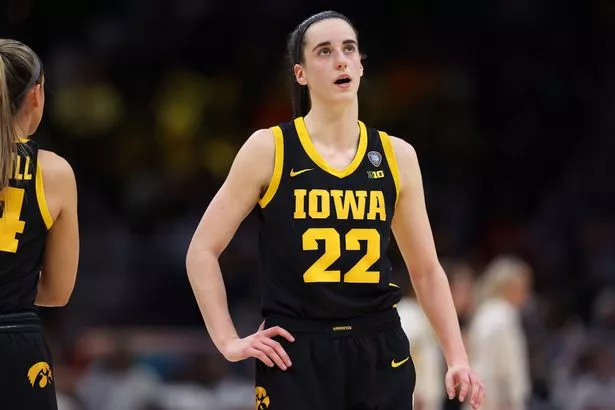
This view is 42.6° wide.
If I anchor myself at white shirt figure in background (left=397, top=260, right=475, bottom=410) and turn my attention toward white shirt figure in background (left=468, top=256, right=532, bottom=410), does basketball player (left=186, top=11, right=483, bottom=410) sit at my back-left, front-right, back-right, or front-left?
back-right

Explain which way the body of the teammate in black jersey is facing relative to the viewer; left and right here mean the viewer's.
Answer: facing away from the viewer and to the right of the viewer

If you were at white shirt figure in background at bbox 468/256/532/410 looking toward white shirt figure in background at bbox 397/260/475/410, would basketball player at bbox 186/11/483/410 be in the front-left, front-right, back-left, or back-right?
front-left

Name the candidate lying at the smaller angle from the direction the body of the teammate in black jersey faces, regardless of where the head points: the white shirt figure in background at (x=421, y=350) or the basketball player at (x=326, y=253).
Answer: the white shirt figure in background

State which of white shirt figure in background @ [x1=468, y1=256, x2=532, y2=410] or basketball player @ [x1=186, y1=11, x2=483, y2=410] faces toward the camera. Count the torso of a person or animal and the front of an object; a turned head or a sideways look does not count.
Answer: the basketball player

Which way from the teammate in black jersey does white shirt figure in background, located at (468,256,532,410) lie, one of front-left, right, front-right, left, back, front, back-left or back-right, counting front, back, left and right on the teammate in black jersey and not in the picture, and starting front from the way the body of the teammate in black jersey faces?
front

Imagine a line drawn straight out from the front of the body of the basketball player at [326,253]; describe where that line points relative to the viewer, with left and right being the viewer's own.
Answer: facing the viewer

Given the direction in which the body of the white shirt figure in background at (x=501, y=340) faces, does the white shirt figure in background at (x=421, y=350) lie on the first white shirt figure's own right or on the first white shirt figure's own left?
on the first white shirt figure's own right

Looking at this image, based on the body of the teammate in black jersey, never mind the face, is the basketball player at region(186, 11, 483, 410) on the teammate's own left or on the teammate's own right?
on the teammate's own right

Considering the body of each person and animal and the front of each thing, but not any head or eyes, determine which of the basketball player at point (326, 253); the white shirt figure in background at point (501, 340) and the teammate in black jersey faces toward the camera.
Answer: the basketball player

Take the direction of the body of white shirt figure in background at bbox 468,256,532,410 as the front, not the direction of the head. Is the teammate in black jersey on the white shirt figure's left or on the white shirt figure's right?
on the white shirt figure's right

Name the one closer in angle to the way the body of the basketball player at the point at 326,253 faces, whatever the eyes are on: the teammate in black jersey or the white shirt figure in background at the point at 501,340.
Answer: the teammate in black jersey

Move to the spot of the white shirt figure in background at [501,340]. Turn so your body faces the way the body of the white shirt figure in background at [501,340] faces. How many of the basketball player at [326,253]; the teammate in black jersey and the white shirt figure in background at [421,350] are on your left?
0
